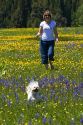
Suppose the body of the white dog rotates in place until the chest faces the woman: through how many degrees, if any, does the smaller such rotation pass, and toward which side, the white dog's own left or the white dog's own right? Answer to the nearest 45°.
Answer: approximately 135° to the white dog's own left

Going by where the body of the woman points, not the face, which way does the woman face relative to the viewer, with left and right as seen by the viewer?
facing the viewer

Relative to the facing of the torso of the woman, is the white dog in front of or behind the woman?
in front
